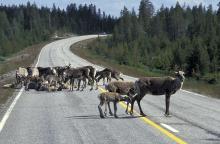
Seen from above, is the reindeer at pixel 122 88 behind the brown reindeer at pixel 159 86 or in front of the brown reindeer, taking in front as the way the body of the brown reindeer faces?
behind

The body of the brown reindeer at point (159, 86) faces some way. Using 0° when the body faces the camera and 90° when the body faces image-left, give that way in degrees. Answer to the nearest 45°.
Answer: approximately 270°
